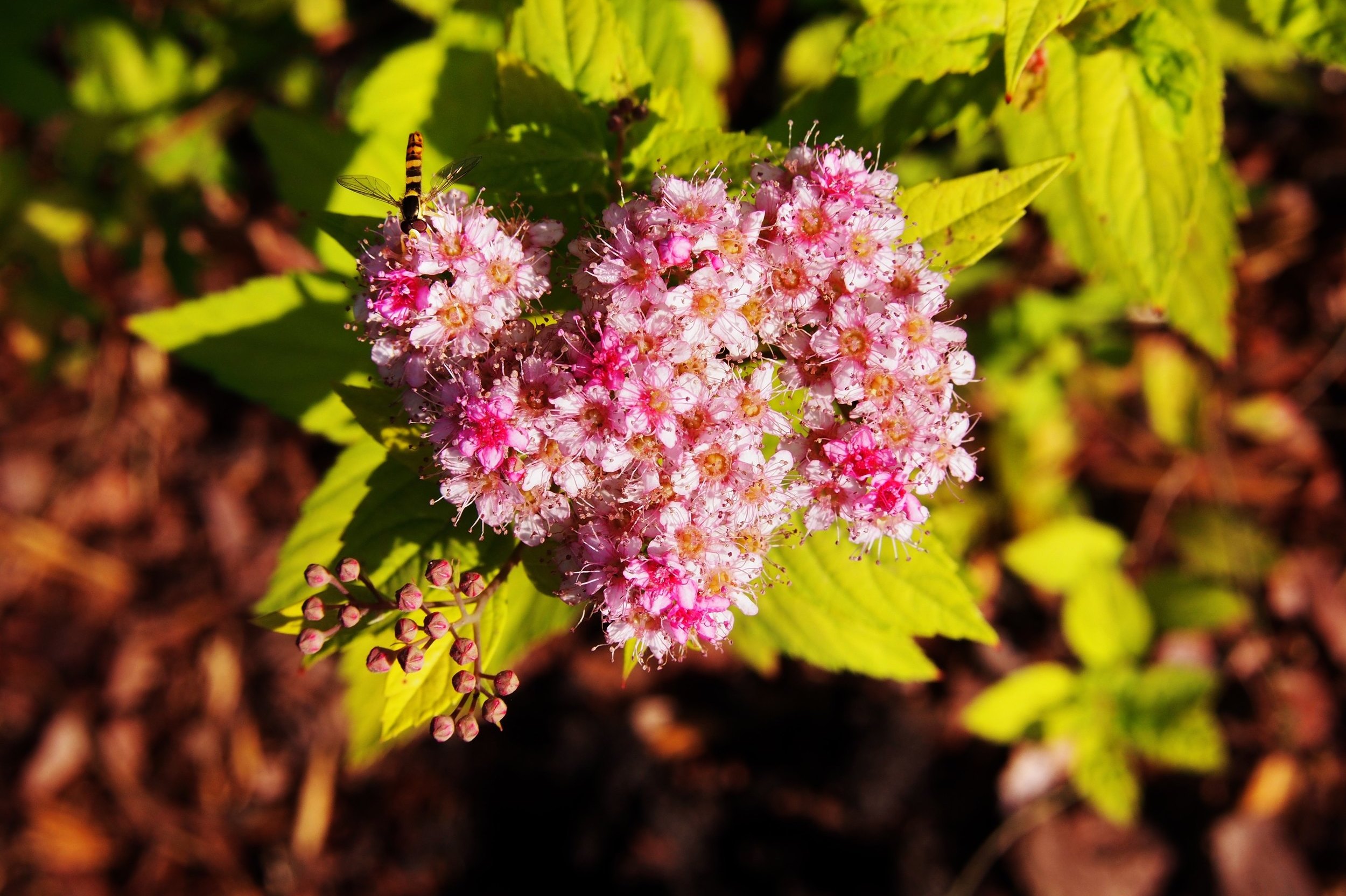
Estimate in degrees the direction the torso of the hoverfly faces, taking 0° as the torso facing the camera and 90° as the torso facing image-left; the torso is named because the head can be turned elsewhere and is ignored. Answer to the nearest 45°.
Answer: approximately 0°
